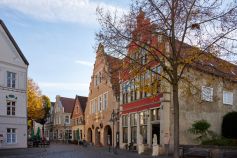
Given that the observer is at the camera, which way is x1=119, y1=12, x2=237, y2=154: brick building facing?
facing the viewer and to the left of the viewer
